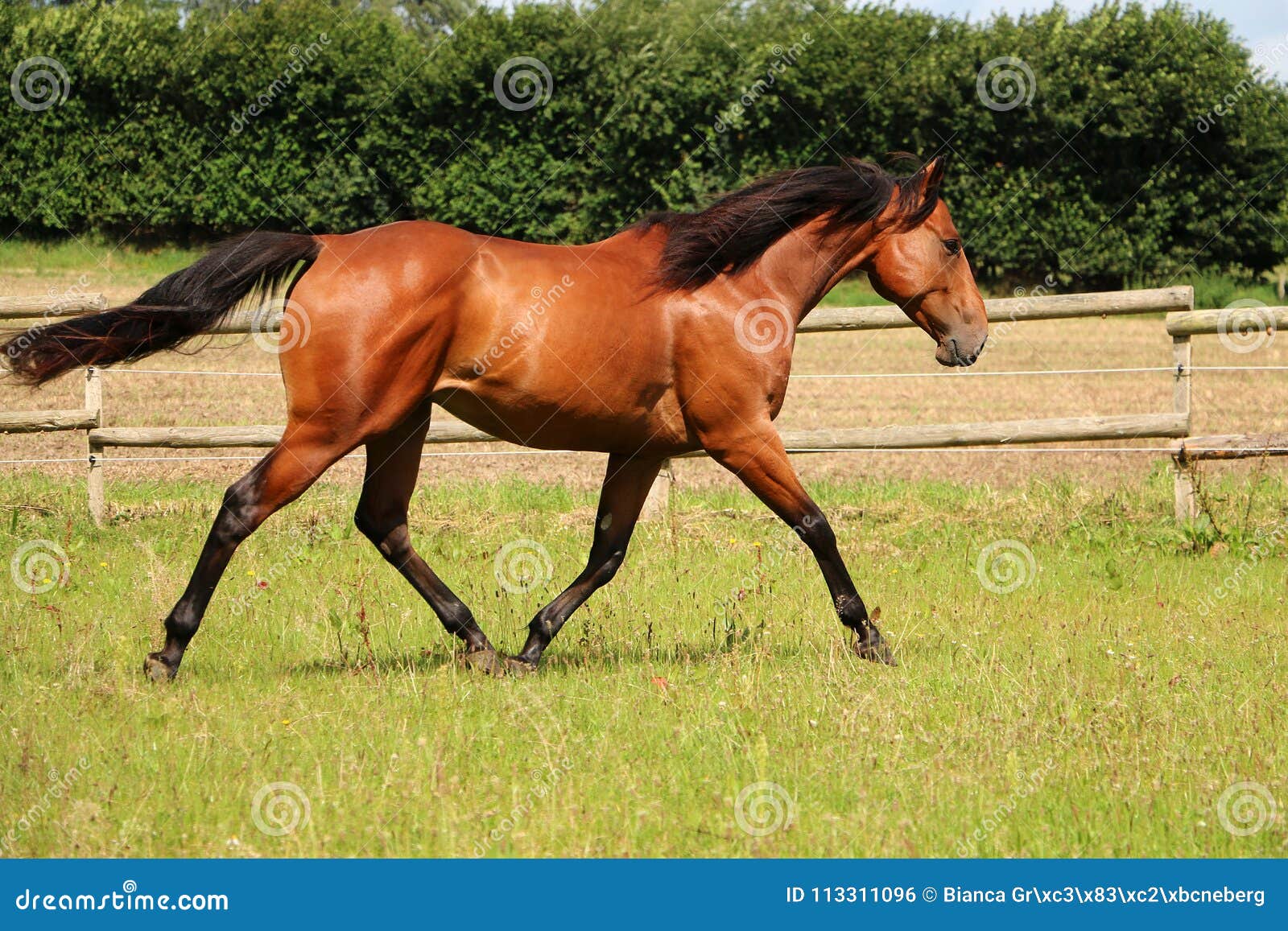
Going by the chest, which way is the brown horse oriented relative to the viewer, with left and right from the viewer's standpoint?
facing to the right of the viewer
